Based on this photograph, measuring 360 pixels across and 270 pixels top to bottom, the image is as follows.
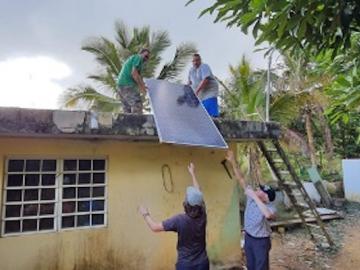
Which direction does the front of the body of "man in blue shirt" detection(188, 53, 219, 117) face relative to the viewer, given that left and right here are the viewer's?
facing the viewer and to the left of the viewer

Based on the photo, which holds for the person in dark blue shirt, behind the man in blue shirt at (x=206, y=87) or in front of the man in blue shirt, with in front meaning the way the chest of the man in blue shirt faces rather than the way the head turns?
in front

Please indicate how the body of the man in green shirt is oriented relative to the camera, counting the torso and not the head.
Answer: to the viewer's right

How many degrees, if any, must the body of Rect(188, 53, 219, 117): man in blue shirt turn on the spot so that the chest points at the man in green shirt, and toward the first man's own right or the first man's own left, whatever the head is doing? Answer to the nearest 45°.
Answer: approximately 45° to the first man's own right

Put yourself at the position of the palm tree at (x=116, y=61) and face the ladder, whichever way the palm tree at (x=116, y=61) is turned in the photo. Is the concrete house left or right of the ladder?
right

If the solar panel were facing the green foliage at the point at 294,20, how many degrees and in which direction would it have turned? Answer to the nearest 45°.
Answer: approximately 45° to its left

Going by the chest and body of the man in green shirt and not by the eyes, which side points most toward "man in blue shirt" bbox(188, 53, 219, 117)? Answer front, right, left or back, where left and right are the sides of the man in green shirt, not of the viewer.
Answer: front

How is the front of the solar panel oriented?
toward the camera

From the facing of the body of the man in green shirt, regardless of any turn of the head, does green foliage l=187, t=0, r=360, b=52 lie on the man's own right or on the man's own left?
on the man's own right

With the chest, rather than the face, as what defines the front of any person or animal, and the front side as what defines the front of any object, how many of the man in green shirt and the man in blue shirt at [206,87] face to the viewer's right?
1

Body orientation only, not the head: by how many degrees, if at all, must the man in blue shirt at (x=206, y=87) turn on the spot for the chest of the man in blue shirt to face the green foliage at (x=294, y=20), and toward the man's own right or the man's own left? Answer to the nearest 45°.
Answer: approximately 45° to the man's own left
